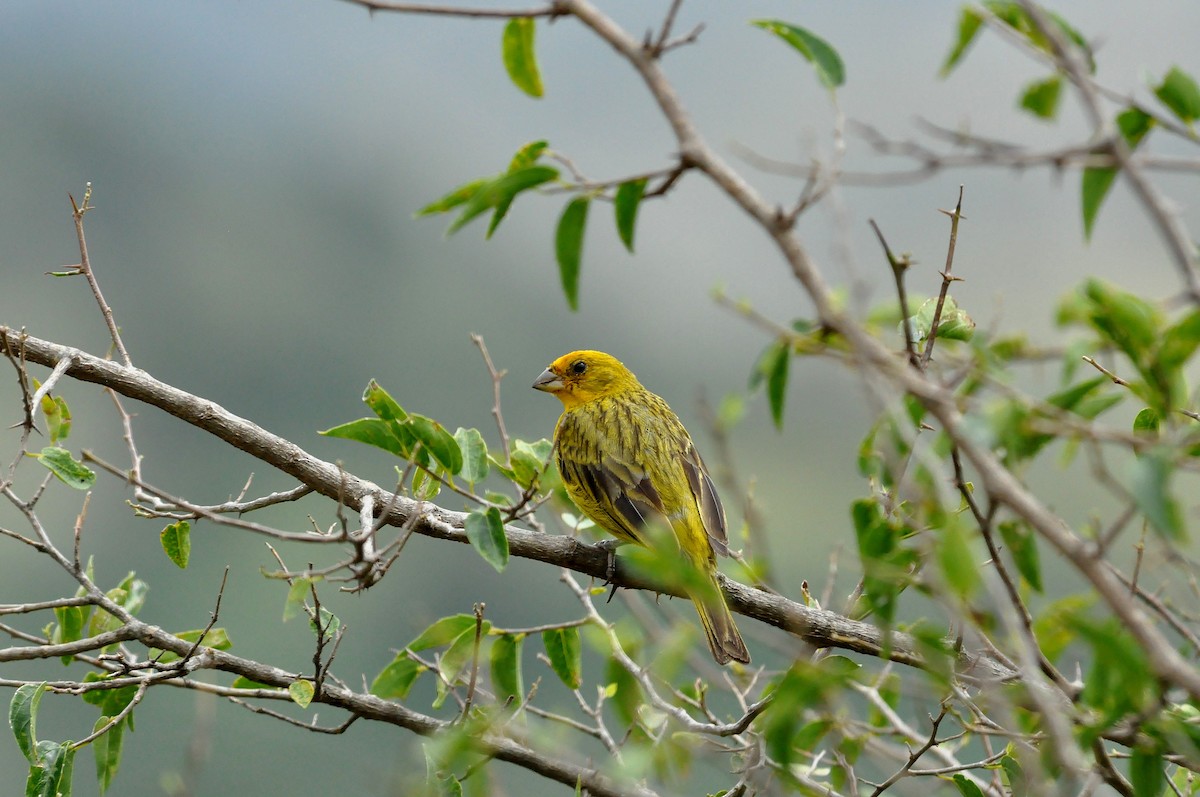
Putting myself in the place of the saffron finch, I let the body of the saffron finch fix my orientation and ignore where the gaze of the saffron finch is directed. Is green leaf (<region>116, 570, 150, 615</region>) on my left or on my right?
on my left

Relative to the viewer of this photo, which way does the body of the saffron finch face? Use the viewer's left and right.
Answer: facing away from the viewer and to the left of the viewer

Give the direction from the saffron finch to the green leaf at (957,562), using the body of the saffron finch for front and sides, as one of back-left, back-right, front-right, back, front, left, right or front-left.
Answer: back-left

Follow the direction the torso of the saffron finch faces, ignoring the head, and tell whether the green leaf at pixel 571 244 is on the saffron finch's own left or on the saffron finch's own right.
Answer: on the saffron finch's own left

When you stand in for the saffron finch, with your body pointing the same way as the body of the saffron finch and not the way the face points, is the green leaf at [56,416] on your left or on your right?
on your left
